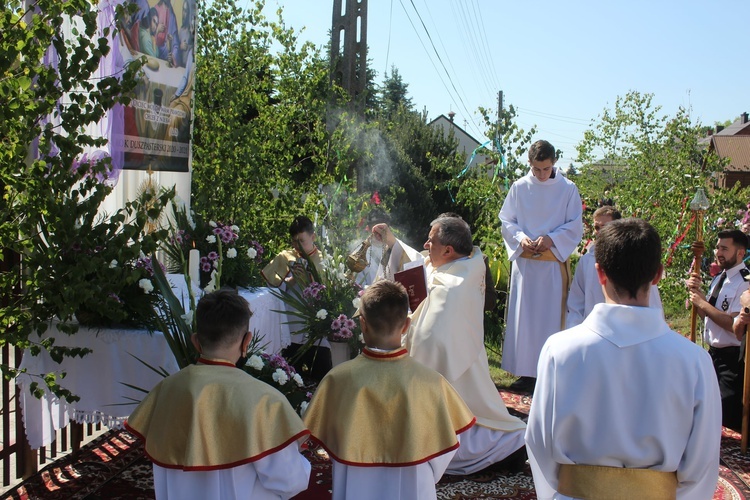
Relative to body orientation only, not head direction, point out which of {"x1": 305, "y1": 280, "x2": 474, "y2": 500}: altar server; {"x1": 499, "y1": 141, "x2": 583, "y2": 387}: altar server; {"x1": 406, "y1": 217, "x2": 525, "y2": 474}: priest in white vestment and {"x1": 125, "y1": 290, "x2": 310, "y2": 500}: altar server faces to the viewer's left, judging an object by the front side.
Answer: the priest in white vestment

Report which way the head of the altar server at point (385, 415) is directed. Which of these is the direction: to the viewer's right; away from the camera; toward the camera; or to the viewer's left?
away from the camera

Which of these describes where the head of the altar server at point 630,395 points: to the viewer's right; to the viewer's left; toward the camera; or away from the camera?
away from the camera

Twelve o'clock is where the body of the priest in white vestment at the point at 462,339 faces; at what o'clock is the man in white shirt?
The man in white shirt is roughly at 5 o'clock from the priest in white vestment.

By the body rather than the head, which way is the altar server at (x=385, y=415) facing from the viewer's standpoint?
away from the camera

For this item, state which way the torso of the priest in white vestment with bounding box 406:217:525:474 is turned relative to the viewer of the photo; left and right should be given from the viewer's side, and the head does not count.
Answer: facing to the left of the viewer

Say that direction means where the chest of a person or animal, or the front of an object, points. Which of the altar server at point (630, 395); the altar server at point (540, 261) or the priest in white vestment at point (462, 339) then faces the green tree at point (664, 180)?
the altar server at point (630, 395)

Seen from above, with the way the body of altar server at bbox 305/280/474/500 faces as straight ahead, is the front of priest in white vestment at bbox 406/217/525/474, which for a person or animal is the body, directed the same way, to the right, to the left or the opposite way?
to the left

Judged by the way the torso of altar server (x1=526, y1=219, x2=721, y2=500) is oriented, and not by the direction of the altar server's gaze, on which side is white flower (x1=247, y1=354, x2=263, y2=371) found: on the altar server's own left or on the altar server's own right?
on the altar server's own left

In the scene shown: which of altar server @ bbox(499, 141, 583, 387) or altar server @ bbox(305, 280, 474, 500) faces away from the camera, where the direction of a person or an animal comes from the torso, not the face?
altar server @ bbox(305, 280, 474, 500)

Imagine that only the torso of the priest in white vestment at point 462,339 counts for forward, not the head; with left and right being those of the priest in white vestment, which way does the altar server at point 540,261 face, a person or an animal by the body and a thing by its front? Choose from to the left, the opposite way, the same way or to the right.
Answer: to the left

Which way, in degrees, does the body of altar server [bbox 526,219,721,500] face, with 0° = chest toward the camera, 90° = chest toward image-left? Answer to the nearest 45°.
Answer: approximately 180°

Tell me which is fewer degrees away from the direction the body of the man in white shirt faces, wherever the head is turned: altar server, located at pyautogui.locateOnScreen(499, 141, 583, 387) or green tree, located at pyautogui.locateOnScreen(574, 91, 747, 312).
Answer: the altar server

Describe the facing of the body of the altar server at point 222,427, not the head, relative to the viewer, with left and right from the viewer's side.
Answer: facing away from the viewer
